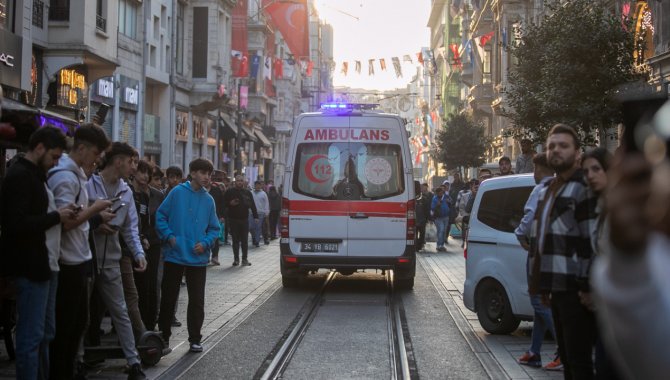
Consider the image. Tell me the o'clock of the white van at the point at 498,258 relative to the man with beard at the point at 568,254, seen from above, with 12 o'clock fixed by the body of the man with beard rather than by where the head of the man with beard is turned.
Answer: The white van is roughly at 4 o'clock from the man with beard.

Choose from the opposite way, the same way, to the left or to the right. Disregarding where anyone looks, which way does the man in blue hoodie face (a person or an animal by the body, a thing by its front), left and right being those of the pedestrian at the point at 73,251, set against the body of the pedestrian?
to the right

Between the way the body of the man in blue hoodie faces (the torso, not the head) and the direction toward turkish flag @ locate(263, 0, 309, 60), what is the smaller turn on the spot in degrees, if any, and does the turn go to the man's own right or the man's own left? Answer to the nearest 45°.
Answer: approximately 180°

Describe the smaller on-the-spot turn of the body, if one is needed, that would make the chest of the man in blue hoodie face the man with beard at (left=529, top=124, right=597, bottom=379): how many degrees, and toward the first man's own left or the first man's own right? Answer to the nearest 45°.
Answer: approximately 45° to the first man's own left

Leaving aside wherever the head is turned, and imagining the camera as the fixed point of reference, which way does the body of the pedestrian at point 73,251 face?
to the viewer's right

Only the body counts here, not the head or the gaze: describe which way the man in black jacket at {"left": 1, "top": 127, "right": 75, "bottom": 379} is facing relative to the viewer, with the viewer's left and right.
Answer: facing to the right of the viewer

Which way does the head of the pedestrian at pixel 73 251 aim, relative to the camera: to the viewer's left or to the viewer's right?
to the viewer's right

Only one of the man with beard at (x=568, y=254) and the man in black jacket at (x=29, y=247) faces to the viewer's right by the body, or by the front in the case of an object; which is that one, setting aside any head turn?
the man in black jacket

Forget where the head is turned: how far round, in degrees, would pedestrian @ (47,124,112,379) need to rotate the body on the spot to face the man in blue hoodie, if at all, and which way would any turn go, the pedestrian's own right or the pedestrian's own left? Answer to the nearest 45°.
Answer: approximately 45° to the pedestrian's own left

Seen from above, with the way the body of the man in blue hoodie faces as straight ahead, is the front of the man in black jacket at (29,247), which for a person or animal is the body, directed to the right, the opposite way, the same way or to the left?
to the left
